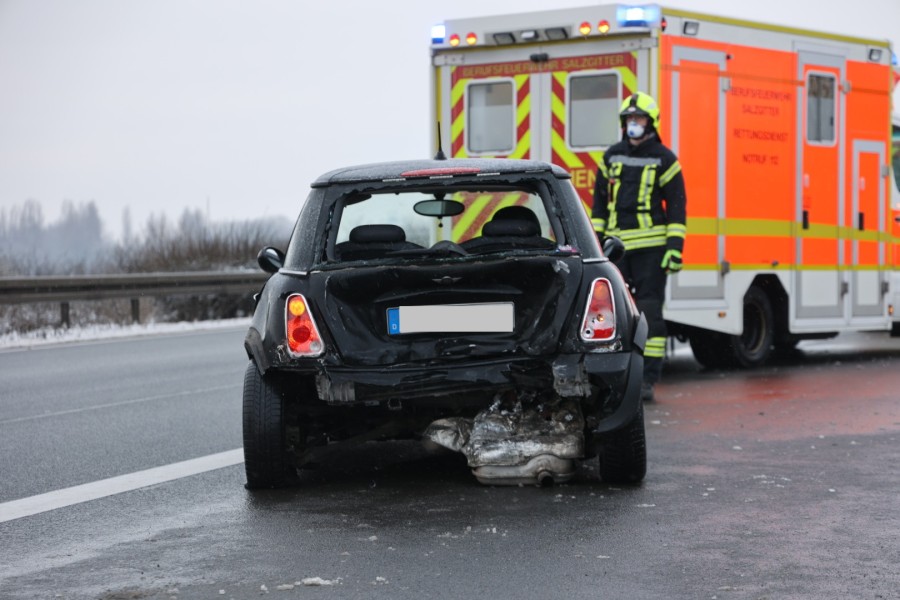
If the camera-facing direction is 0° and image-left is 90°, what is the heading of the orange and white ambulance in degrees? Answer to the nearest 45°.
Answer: approximately 225°

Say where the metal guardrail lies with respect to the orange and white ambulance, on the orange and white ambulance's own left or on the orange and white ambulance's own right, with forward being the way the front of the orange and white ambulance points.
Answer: on the orange and white ambulance's own left

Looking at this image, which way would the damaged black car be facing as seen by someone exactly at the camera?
facing away from the viewer
